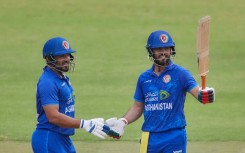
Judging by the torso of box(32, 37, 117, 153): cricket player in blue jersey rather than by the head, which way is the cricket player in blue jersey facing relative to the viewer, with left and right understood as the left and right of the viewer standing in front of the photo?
facing the viewer and to the right of the viewer

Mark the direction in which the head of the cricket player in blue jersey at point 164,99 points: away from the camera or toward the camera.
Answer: toward the camera

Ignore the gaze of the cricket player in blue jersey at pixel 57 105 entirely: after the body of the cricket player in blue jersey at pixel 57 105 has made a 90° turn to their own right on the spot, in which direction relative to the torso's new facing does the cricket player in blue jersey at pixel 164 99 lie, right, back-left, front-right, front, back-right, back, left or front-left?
back-left
